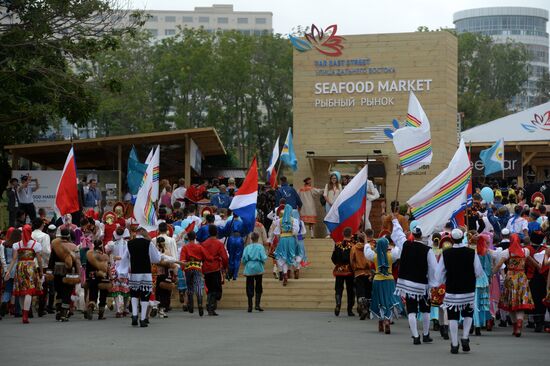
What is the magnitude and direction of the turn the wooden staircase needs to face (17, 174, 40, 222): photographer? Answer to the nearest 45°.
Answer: approximately 135° to its right

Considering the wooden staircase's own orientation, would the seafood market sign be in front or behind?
behind

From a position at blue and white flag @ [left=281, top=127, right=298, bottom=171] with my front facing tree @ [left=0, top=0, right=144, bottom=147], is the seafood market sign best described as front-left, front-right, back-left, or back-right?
back-right

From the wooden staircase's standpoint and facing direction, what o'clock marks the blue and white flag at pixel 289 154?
The blue and white flag is roughly at 6 o'clock from the wooden staircase.

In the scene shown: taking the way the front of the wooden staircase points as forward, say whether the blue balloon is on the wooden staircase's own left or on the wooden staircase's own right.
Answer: on the wooden staircase's own left

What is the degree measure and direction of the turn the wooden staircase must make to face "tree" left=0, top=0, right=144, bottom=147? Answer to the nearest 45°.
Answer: approximately 135° to its right

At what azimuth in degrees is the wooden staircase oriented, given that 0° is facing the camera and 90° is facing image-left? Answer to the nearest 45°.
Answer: approximately 0°
